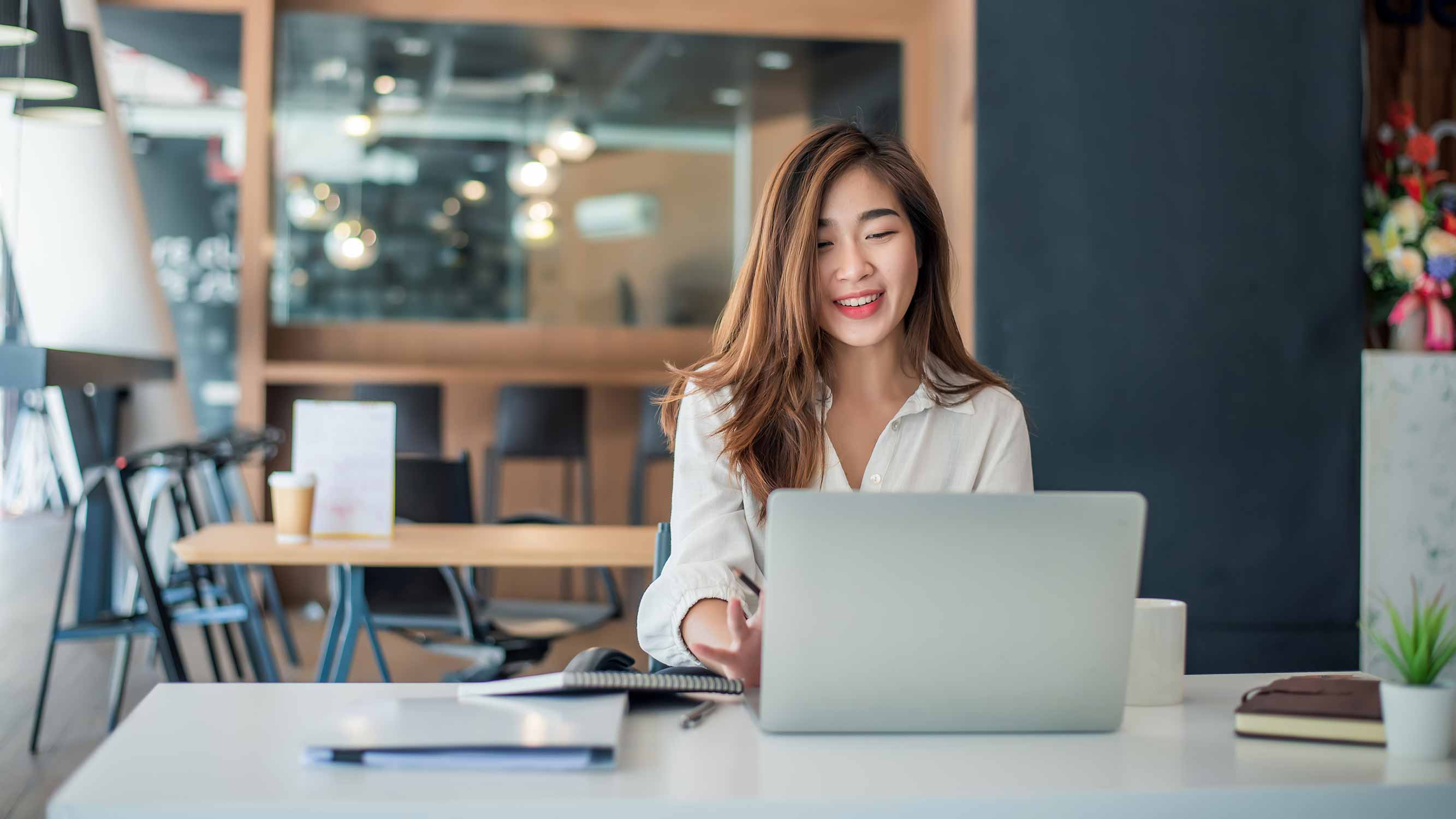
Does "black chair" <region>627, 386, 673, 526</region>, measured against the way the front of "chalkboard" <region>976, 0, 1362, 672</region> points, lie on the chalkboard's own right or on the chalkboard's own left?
on the chalkboard's own right

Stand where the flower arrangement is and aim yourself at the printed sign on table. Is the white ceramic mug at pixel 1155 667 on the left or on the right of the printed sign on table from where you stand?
left

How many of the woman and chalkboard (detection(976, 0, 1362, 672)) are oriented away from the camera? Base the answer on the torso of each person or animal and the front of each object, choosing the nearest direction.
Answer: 0

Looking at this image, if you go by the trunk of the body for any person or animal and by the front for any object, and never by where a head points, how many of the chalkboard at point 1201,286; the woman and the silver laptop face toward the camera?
2

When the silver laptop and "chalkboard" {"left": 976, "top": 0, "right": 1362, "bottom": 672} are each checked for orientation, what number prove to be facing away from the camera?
1

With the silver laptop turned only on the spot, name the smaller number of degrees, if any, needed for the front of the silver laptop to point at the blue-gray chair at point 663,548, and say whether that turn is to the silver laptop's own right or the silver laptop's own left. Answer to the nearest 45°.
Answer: approximately 45° to the silver laptop's own left

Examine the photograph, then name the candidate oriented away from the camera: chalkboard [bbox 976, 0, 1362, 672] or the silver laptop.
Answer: the silver laptop

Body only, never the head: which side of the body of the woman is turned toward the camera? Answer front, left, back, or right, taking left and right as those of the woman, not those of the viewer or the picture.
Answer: front

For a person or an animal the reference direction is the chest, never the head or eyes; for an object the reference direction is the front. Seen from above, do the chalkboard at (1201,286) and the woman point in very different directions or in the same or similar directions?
same or similar directions

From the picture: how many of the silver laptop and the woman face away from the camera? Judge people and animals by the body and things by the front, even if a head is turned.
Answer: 1

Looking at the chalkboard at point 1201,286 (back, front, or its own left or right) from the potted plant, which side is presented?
front

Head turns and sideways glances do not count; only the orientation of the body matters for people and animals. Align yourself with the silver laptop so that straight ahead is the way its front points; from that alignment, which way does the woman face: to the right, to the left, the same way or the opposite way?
the opposite way

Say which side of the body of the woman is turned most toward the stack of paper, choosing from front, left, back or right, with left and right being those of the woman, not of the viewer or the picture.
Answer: front

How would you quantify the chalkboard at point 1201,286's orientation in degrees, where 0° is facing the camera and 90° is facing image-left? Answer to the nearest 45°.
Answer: approximately 0°

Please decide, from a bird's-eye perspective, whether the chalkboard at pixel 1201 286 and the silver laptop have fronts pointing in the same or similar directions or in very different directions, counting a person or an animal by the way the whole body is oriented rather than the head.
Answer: very different directions

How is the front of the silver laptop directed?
away from the camera

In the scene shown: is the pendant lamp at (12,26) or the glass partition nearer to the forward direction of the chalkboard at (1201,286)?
the pendant lamp
